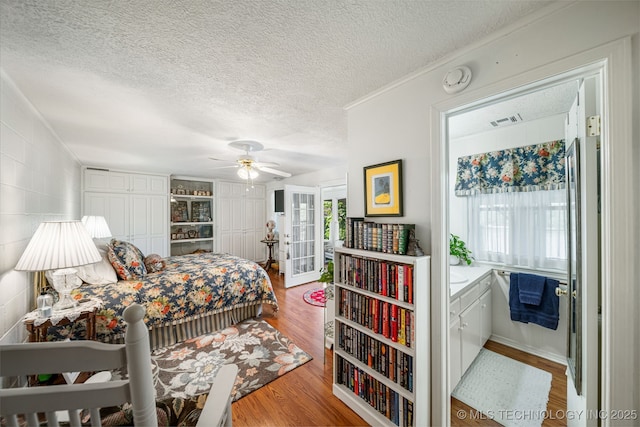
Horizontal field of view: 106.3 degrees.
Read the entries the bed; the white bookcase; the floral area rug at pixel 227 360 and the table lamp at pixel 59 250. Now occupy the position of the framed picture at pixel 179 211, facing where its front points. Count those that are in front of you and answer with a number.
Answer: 4

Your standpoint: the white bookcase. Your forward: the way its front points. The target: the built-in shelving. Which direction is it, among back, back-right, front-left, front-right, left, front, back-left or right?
right

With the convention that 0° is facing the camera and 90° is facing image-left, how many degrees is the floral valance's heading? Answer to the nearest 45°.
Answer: approximately 45°

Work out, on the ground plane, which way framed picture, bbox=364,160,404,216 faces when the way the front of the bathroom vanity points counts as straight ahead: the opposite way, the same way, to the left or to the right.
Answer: to the right

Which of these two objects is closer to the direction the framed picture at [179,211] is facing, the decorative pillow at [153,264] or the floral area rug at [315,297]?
the decorative pillow

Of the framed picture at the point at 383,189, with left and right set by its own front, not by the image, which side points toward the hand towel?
back

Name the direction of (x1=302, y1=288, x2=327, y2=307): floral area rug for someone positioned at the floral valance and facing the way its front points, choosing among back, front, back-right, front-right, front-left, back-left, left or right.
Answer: front-right

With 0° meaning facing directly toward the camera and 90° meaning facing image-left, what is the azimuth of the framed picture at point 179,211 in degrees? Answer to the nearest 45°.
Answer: approximately 0°

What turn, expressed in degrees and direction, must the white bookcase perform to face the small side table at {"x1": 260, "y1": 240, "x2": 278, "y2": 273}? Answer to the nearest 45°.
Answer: approximately 90° to its right

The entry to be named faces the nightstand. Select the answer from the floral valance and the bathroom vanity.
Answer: the floral valance

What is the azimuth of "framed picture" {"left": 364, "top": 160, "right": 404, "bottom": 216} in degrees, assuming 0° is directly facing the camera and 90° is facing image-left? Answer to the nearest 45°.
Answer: approximately 45°

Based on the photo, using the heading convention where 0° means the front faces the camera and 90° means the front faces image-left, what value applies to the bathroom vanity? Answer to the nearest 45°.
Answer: approximately 315°

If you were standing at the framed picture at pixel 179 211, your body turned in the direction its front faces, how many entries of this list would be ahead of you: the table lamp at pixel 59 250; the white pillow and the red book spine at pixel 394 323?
3

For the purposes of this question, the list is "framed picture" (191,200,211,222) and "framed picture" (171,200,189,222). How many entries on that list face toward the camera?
2

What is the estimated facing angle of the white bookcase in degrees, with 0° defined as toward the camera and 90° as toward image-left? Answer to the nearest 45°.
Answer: approximately 45°

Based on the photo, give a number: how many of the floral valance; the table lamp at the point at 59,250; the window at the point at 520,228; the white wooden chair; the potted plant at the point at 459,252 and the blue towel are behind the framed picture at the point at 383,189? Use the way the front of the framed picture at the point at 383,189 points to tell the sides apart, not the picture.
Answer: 4
